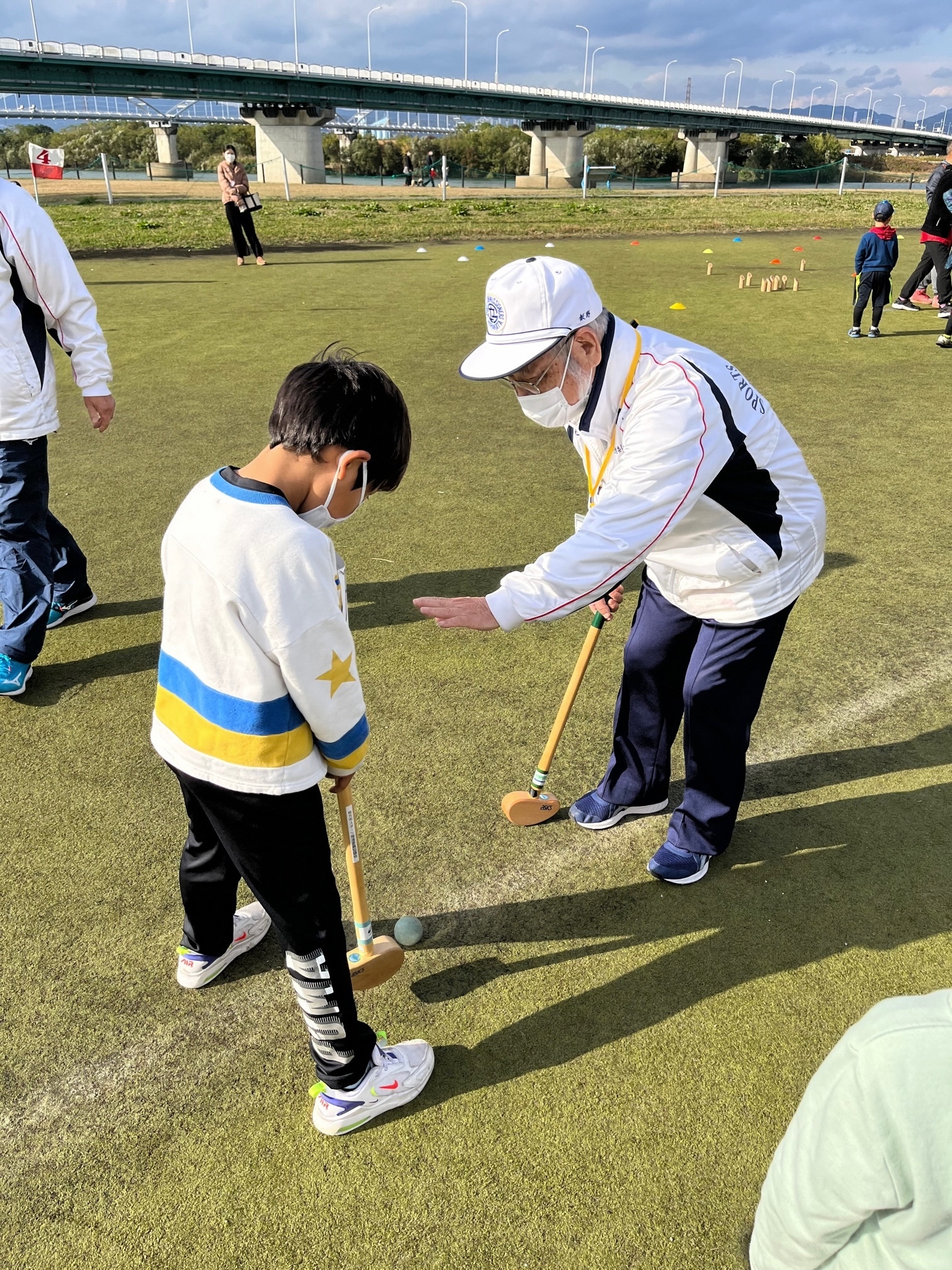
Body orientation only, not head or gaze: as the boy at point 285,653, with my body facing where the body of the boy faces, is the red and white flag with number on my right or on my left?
on my left

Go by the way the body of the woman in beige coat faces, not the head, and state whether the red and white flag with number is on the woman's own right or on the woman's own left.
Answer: on the woman's own right

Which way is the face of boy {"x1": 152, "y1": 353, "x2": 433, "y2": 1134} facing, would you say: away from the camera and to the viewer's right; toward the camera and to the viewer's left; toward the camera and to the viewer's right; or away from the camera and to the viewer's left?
away from the camera and to the viewer's right

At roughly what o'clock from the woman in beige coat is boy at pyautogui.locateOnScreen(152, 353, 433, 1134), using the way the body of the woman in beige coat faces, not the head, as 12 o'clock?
The boy is roughly at 12 o'clock from the woman in beige coat.

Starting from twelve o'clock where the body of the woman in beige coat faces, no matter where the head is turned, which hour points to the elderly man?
The elderly man is roughly at 12 o'clock from the woman in beige coat.

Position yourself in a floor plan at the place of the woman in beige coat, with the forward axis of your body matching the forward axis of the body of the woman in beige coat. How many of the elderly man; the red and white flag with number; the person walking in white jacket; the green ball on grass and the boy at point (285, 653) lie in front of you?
4

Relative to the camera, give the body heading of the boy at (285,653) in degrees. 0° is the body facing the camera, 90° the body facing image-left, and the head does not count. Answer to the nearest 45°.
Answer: approximately 225°

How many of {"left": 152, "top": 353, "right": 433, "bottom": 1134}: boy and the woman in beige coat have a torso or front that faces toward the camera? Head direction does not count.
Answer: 1

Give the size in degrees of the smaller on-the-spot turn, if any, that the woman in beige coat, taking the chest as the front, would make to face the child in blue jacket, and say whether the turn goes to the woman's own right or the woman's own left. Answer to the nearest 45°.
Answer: approximately 45° to the woman's own left

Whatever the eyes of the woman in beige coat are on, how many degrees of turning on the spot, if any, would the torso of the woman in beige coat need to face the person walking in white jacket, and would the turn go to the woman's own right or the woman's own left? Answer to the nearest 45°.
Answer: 0° — they already face them

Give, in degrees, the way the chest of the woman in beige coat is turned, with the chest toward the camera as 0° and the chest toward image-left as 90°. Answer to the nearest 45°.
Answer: approximately 0°
